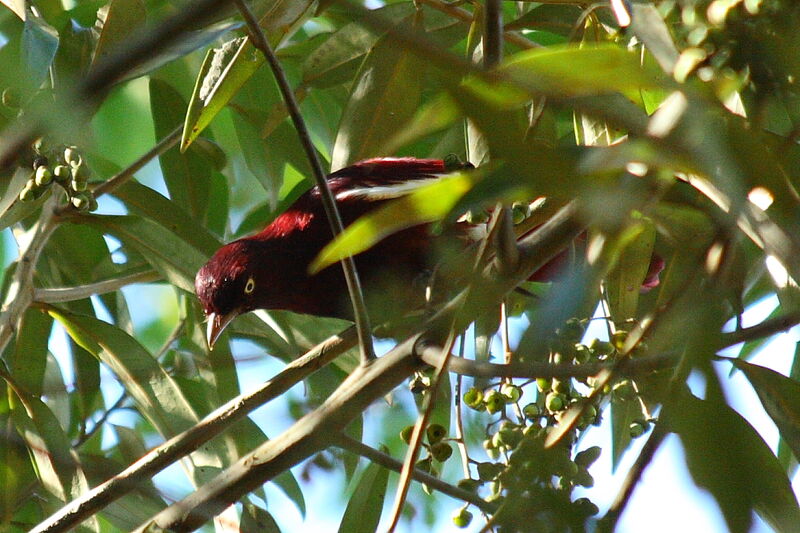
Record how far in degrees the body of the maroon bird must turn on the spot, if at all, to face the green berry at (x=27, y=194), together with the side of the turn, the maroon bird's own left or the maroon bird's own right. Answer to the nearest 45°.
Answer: approximately 45° to the maroon bird's own left

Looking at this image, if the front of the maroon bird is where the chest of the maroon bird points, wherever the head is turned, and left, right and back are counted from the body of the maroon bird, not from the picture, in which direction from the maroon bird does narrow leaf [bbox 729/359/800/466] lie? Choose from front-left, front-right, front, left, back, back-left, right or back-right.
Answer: back-left

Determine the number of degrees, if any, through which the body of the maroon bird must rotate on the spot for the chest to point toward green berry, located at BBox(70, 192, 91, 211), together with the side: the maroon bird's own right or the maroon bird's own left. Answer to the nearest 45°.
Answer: approximately 45° to the maroon bird's own left

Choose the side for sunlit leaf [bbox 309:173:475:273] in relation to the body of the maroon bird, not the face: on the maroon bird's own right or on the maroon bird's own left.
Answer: on the maroon bird's own left

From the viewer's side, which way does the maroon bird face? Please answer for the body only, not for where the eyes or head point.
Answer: to the viewer's left
